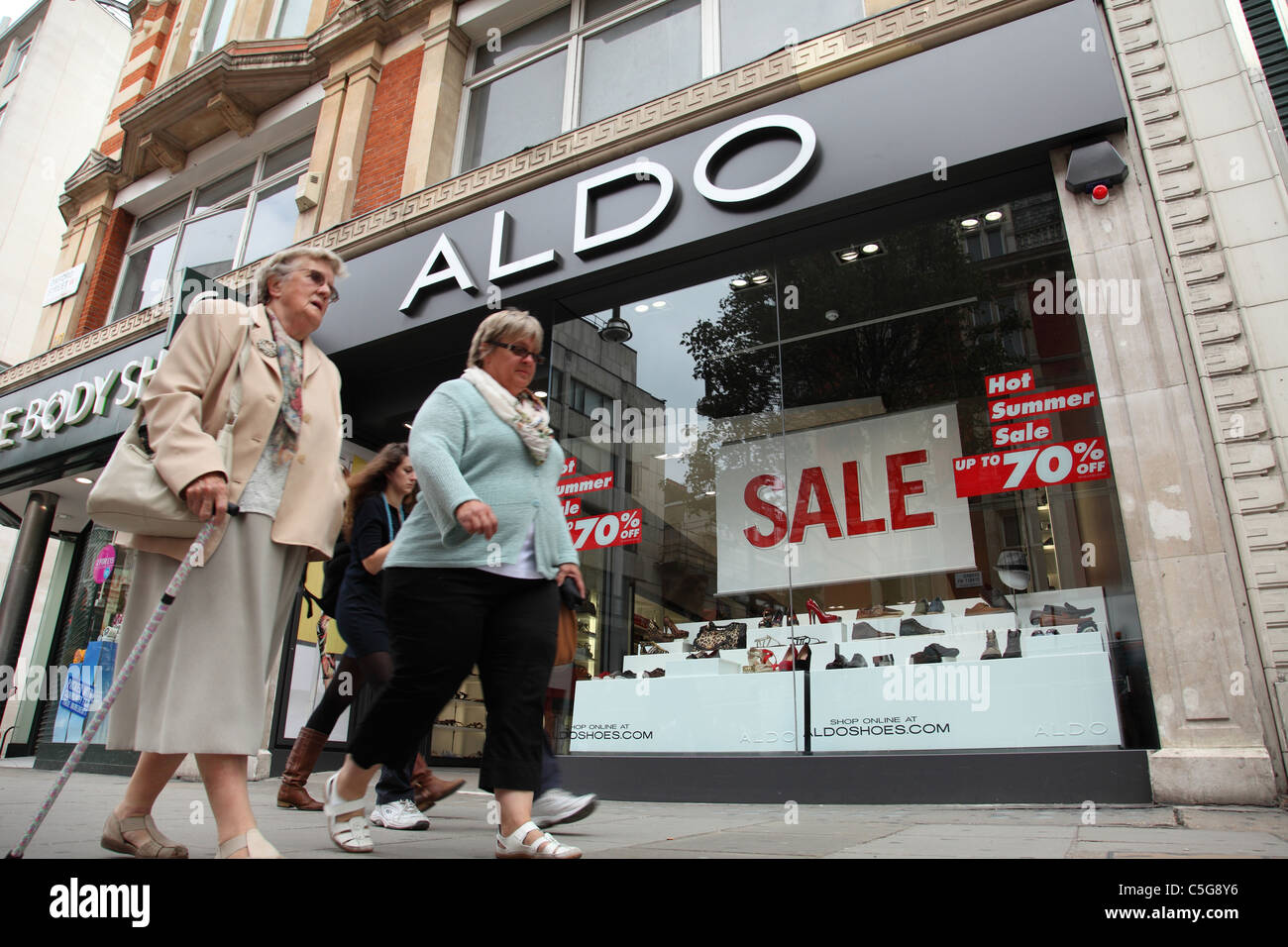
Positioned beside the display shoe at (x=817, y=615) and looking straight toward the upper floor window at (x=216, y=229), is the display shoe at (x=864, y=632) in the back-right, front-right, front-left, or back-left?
back-left

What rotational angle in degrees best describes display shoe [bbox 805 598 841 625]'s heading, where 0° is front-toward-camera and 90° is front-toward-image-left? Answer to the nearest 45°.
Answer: approximately 270°

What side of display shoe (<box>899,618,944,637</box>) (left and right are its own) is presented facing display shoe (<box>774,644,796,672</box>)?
back

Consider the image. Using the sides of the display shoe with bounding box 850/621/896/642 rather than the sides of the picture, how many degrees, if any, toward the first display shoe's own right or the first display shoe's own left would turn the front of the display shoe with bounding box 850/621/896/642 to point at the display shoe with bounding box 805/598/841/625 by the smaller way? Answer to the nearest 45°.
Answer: approximately 135° to the first display shoe's own left

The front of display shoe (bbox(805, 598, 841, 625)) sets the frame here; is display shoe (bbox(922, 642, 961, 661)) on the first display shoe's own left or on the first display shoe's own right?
on the first display shoe's own right

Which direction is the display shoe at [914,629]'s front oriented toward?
to the viewer's right
